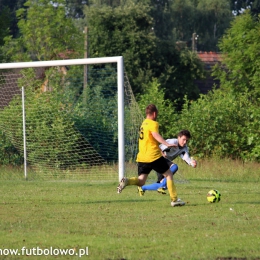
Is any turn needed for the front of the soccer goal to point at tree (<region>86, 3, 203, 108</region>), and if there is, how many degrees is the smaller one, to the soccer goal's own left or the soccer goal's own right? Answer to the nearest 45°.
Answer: approximately 135° to the soccer goal's own right

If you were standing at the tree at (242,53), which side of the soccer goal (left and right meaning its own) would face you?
back

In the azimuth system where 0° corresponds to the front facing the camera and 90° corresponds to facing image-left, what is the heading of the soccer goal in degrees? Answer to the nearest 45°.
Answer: approximately 45°

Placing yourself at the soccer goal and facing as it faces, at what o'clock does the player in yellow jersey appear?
The player in yellow jersey is roughly at 10 o'clock from the soccer goal.

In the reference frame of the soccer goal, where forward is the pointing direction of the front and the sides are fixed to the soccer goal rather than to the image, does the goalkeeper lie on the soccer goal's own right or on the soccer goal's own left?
on the soccer goal's own left

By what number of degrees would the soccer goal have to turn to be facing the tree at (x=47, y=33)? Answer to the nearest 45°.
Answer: approximately 135° to its right
